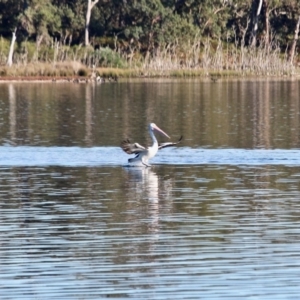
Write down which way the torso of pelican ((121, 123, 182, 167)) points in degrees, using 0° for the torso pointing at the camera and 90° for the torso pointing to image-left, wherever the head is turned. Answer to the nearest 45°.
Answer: approximately 315°
